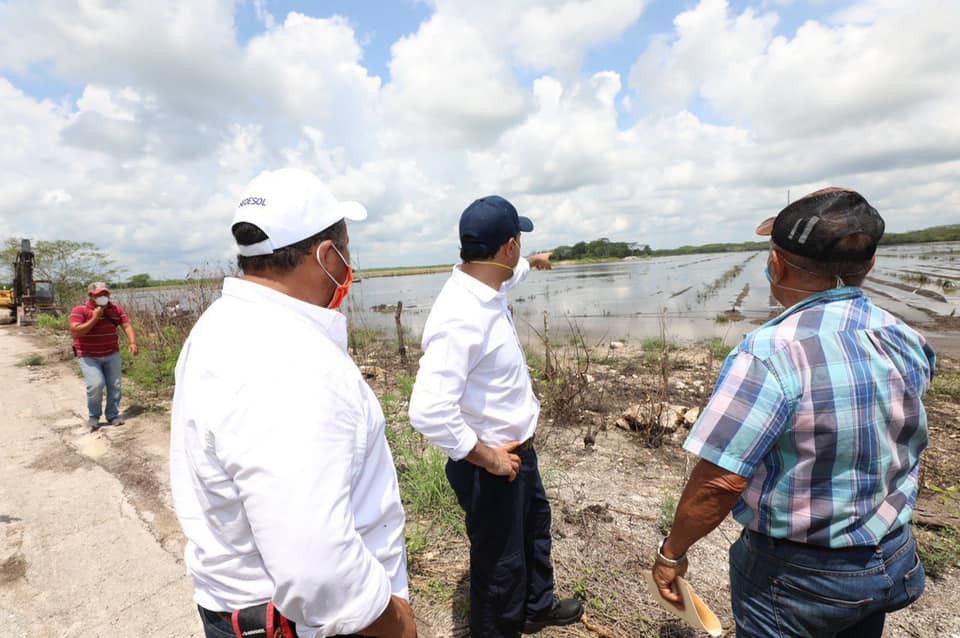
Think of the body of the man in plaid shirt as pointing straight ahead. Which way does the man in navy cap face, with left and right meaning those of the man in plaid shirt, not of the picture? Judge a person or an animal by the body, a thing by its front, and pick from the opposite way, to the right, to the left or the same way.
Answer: to the right

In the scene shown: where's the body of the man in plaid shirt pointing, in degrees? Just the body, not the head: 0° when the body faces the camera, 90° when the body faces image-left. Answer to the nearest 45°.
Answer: approximately 135°

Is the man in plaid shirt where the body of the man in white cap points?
no

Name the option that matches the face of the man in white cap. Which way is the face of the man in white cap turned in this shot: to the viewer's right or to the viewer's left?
to the viewer's right

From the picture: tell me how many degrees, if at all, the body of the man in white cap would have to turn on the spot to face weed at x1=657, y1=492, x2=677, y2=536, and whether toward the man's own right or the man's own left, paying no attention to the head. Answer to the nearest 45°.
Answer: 0° — they already face it

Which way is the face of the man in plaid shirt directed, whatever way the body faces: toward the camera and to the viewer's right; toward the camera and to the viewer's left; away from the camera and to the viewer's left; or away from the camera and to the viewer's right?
away from the camera and to the viewer's left

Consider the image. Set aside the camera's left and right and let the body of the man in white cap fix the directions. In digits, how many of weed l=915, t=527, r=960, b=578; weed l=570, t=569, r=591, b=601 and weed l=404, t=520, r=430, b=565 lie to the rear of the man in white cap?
0

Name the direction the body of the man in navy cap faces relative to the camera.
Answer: to the viewer's right

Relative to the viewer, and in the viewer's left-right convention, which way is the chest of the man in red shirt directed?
facing the viewer

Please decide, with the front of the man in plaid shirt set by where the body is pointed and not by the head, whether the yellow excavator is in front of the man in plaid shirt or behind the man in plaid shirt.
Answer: in front

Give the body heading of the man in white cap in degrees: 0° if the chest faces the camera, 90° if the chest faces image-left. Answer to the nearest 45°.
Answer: approximately 225°

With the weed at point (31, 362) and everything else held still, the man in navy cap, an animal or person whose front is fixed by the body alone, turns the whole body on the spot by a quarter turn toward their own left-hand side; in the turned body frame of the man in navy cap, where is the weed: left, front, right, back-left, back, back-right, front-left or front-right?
front-left

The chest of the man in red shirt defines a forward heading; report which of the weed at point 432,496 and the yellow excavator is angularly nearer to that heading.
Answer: the weed
